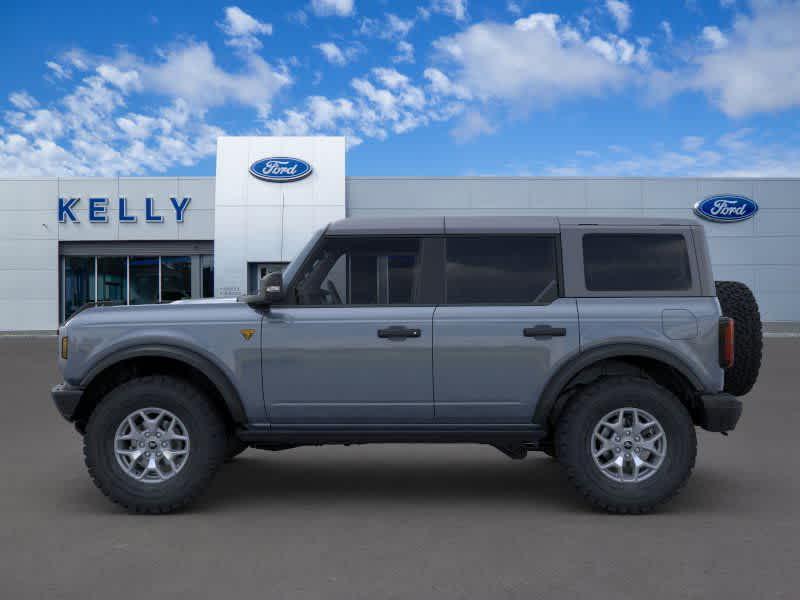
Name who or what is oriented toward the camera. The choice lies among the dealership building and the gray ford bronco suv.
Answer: the dealership building

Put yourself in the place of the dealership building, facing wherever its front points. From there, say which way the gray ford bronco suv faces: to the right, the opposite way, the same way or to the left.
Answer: to the right

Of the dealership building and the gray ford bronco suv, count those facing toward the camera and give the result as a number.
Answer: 1

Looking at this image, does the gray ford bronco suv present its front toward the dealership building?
no

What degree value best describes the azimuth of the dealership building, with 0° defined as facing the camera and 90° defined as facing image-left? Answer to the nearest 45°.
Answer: approximately 0°

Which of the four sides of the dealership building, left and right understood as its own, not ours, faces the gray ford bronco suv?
front

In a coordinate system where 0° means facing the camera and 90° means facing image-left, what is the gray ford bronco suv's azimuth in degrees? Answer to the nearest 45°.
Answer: approximately 90°
